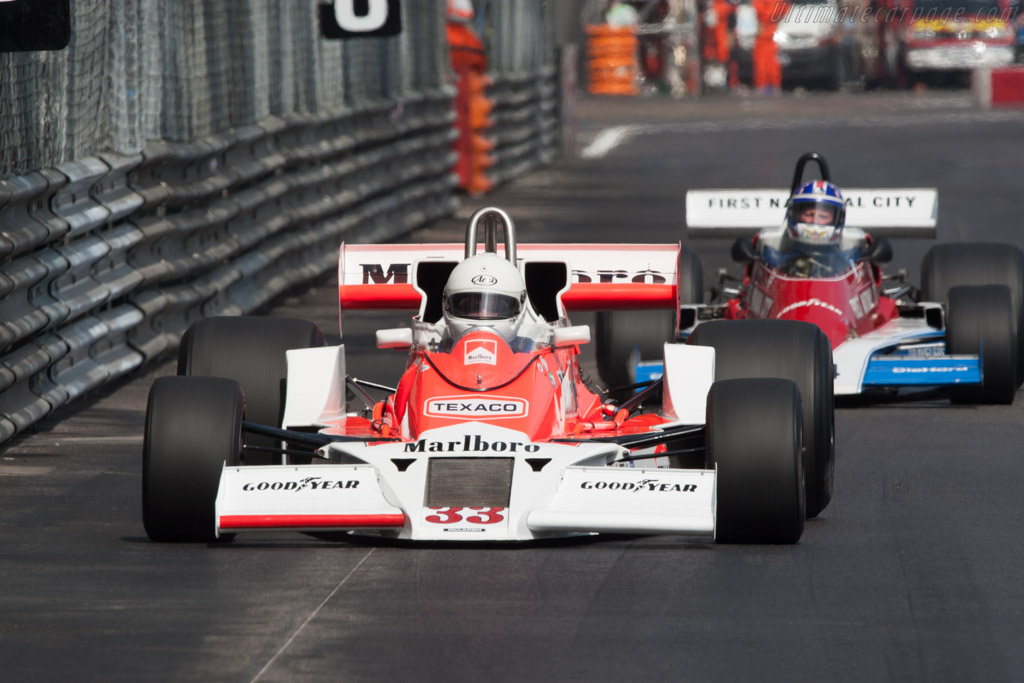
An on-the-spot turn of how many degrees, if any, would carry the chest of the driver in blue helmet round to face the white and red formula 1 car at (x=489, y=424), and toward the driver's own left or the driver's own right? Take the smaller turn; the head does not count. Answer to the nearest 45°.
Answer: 0° — they already face it

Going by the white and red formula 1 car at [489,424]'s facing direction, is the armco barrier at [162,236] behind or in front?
behind

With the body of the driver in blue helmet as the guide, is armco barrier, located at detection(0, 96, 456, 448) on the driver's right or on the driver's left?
on the driver's right

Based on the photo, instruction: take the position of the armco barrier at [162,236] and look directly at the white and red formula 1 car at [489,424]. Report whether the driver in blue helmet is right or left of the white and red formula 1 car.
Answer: left

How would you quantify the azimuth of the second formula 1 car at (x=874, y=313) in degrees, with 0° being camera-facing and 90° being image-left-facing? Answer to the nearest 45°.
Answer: approximately 0°

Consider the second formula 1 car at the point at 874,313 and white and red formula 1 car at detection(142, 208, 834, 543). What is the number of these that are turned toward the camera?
2

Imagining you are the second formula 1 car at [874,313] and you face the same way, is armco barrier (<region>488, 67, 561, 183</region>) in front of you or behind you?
behind

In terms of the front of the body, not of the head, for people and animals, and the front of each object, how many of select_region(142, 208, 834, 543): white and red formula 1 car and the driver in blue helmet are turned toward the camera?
2

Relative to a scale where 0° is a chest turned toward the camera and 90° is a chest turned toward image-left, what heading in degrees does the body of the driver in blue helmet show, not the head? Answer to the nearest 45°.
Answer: approximately 0°

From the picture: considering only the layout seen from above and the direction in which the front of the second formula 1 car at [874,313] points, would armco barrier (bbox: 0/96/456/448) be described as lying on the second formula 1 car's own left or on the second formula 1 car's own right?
on the second formula 1 car's own right
